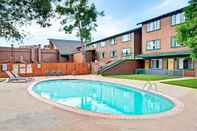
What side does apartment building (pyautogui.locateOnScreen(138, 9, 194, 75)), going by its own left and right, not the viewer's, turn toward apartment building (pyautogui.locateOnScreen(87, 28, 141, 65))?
right

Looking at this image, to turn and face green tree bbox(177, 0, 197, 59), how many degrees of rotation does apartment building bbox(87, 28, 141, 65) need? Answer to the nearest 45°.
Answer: approximately 45° to its left

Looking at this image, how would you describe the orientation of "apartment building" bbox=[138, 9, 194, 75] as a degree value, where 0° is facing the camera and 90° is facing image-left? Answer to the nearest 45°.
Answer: approximately 45°

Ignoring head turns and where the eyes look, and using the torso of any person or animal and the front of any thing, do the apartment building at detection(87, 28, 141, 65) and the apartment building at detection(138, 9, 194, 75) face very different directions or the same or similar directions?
same or similar directions

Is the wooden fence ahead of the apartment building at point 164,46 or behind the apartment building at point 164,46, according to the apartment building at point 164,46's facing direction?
ahead

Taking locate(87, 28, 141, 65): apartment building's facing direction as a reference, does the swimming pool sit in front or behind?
in front
